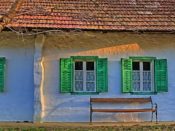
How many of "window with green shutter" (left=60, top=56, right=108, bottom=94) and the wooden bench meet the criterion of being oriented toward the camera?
2

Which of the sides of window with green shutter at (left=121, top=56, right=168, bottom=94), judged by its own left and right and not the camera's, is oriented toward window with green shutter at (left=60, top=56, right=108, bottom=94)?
right

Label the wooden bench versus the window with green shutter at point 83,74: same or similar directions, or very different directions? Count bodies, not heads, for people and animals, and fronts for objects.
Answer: same or similar directions

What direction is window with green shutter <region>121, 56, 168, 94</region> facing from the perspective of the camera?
toward the camera

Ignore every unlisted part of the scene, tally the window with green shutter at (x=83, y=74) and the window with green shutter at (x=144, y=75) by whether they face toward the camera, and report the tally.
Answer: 2

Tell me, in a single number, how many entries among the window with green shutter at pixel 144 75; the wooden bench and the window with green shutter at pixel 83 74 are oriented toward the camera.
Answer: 3

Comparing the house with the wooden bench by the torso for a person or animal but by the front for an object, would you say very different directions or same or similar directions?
same or similar directions

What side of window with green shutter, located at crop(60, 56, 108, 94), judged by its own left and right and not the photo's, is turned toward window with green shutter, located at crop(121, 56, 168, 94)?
left

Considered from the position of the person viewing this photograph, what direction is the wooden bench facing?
facing the viewer
